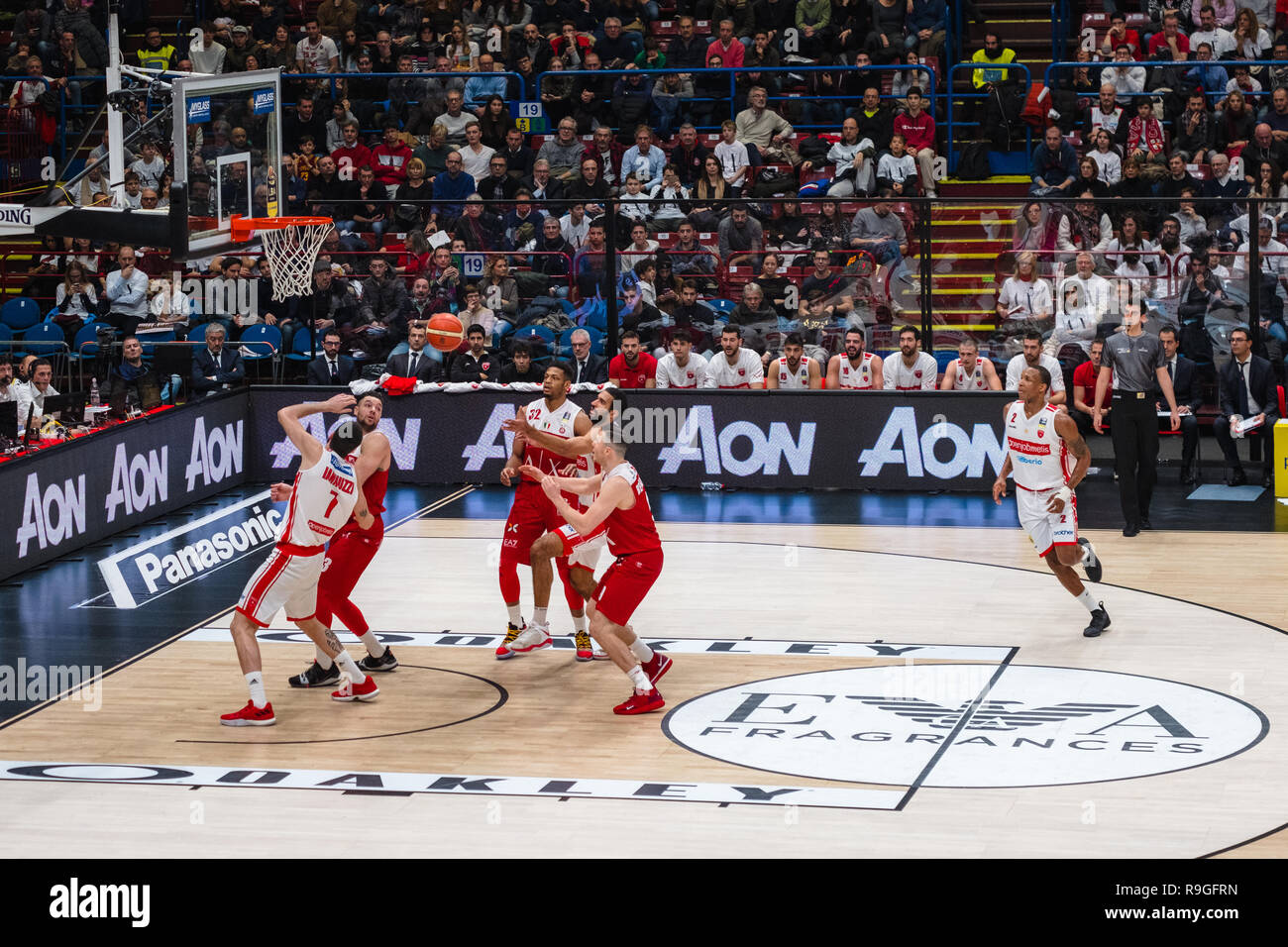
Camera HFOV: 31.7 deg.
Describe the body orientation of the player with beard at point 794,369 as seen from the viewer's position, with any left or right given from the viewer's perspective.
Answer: facing the viewer

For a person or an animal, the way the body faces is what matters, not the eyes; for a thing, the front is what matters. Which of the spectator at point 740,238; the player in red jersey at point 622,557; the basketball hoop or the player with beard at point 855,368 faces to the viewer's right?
the basketball hoop

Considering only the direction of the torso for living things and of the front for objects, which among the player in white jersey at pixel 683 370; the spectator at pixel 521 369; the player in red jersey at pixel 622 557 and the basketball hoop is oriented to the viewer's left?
the player in red jersey

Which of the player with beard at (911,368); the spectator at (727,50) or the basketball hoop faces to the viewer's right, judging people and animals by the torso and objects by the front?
the basketball hoop

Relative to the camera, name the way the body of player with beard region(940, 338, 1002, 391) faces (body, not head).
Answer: toward the camera

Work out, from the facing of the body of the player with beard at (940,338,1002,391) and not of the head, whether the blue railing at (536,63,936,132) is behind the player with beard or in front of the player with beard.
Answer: behind

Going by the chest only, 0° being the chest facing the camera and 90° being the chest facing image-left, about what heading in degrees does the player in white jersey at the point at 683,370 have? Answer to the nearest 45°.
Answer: approximately 0°

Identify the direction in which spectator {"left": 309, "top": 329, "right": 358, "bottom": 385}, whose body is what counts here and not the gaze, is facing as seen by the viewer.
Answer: toward the camera

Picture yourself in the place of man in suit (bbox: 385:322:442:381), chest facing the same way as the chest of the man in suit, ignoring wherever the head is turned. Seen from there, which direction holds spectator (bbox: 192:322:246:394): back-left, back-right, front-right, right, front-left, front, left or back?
right

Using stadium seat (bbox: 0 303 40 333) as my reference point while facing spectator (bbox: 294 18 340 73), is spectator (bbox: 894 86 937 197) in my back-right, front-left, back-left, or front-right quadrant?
front-right

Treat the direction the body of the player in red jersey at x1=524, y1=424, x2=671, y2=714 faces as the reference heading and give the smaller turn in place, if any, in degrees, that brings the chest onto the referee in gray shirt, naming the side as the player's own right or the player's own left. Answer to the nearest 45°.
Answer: approximately 135° to the player's own right

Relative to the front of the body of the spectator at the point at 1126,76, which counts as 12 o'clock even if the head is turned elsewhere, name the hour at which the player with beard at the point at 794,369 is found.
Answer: The player with beard is roughly at 1 o'clock from the spectator.
